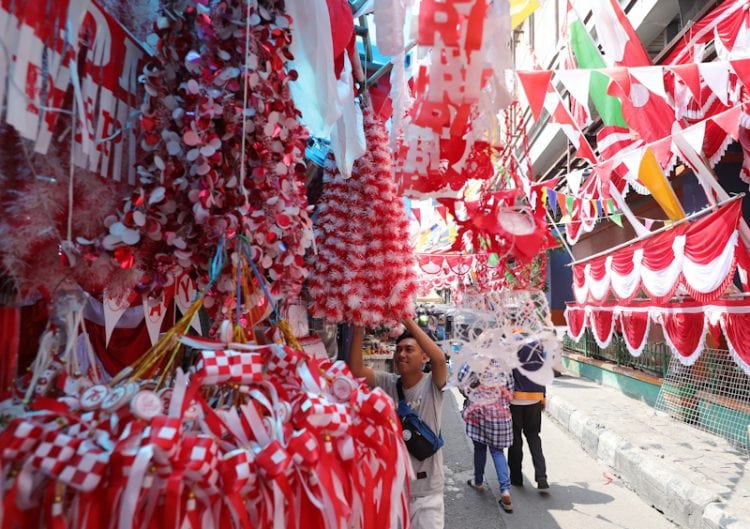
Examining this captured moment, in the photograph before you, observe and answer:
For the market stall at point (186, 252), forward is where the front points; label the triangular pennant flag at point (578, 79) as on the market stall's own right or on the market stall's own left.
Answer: on the market stall's own left

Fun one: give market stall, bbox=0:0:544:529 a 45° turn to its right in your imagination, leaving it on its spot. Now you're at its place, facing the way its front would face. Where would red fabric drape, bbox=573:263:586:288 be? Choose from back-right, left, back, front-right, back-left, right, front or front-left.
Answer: back-left

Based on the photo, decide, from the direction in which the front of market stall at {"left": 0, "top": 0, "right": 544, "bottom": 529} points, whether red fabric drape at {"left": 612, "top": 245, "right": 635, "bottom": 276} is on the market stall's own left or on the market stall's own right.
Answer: on the market stall's own left

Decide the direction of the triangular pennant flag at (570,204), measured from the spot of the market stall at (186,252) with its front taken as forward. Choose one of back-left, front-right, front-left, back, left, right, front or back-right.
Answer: left

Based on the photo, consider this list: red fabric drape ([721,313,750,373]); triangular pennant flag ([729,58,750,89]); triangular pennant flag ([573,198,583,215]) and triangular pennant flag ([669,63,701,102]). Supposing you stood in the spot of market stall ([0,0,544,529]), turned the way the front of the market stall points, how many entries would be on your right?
0

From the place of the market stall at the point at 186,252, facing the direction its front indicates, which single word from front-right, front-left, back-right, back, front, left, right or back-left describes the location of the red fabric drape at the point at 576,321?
left

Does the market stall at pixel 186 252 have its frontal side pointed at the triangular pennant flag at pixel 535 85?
no

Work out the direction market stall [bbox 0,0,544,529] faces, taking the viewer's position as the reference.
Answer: facing the viewer and to the right of the viewer

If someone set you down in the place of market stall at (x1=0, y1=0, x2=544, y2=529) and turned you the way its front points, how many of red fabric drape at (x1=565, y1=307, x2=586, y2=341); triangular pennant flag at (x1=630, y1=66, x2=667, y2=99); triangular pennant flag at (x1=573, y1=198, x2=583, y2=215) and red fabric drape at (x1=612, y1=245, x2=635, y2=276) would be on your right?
0

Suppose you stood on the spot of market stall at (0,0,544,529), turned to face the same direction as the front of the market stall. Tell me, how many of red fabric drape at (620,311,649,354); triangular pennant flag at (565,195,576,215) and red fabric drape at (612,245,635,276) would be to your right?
0
